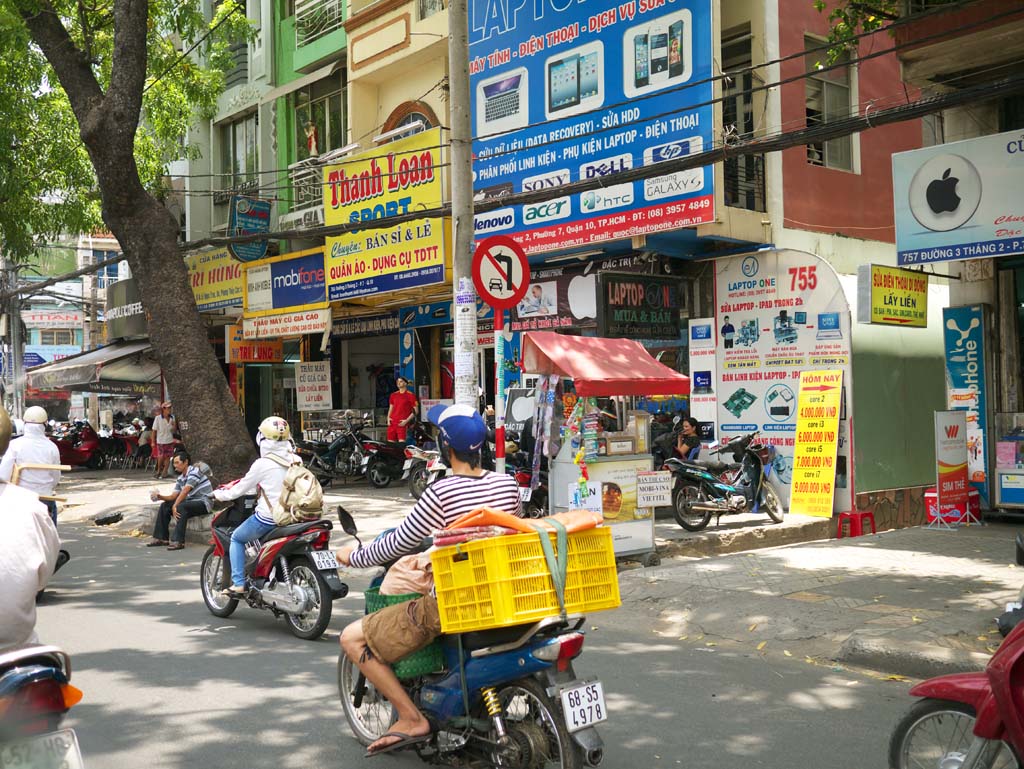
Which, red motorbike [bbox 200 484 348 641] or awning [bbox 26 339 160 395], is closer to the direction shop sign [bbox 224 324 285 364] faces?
the red motorbike

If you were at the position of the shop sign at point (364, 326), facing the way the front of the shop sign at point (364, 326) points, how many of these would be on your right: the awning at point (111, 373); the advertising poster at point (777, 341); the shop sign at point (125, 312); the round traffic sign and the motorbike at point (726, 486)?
2

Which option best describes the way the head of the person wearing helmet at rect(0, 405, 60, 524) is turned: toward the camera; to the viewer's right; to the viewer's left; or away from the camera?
away from the camera

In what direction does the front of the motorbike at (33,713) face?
away from the camera

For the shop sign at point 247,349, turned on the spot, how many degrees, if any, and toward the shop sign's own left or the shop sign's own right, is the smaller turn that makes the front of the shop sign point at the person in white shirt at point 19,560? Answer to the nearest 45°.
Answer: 0° — it already faces them

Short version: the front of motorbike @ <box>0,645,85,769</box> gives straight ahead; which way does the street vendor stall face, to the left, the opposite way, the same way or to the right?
the opposite way

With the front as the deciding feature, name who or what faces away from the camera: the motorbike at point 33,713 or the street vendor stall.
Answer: the motorbike

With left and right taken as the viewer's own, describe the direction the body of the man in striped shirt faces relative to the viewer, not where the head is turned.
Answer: facing away from the viewer and to the left of the viewer

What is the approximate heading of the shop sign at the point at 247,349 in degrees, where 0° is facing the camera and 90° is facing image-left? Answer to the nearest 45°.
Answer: approximately 0°

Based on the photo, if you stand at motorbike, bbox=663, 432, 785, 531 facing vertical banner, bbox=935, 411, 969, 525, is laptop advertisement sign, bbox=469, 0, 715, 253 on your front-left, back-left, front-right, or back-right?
back-left

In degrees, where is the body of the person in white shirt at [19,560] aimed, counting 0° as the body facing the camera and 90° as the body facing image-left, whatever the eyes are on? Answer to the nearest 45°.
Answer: approximately 180°

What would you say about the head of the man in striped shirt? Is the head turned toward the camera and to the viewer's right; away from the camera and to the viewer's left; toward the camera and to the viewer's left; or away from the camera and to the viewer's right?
away from the camera and to the viewer's left
